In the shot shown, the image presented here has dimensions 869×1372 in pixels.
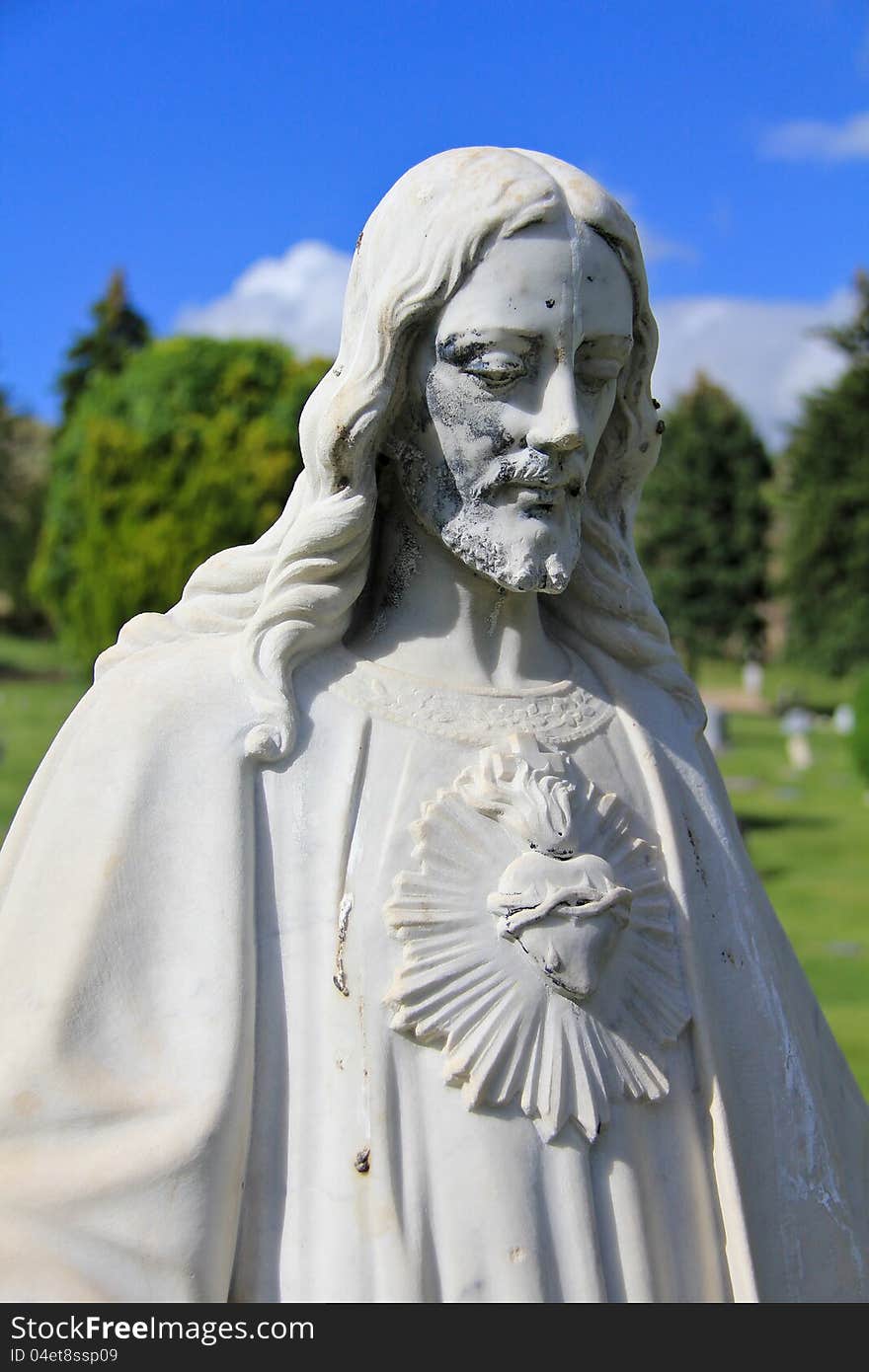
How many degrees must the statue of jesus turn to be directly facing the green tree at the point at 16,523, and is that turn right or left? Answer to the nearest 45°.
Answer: approximately 135° to its left

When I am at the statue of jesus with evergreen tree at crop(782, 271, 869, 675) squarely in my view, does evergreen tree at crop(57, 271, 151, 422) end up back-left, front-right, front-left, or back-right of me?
front-left

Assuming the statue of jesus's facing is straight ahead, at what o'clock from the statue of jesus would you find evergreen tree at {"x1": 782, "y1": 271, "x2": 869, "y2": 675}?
The evergreen tree is roughly at 8 o'clock from the statue of jesus.

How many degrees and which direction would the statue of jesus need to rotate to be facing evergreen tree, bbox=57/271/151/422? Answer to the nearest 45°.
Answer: approximately 135° to its left

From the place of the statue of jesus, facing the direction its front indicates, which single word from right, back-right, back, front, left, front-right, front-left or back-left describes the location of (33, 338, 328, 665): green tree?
back-left

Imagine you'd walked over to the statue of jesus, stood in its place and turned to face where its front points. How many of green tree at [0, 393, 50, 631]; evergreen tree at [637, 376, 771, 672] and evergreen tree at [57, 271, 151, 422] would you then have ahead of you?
0

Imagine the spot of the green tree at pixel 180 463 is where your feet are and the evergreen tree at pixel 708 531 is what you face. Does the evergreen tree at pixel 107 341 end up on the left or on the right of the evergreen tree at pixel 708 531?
left

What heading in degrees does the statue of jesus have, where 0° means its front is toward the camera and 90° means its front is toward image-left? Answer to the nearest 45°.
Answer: approximately 315°

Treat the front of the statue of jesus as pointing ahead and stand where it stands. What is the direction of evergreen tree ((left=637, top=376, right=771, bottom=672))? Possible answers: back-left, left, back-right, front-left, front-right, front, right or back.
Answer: back-left
